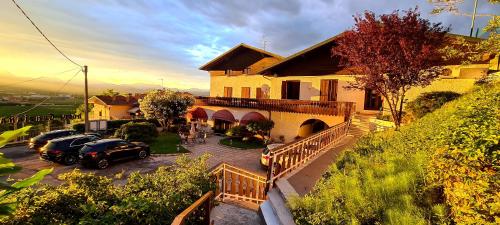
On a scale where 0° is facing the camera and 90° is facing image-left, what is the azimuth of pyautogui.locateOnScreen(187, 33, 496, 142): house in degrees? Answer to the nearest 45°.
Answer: approximately 45°

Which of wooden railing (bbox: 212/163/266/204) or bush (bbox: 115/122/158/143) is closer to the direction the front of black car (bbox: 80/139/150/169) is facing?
the bush

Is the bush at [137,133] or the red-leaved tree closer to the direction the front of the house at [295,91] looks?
the bush

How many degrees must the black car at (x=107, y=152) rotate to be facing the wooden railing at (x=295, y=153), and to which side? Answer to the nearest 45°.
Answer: approximately 90° to its right

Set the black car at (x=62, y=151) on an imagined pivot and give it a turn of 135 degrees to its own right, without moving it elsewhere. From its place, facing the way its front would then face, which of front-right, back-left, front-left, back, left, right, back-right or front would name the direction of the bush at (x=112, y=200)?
front
